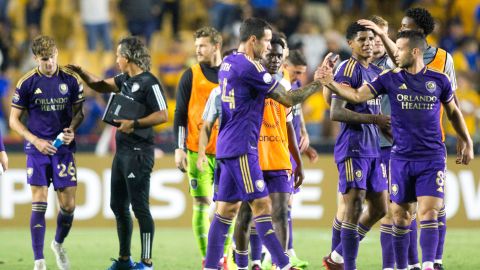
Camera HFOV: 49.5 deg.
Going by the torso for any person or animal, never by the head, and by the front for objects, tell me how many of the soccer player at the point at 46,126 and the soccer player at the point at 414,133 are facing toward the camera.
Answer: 2

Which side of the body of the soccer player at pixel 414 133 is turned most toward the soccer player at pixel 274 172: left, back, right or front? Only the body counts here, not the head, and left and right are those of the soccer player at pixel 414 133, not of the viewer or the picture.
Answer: right

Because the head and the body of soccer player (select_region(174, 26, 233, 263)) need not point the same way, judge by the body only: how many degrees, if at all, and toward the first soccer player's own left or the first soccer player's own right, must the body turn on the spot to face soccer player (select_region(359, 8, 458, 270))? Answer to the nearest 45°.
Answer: approximately 45° to the first soccer player's own left

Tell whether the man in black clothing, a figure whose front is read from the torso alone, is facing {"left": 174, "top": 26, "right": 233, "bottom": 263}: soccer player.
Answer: no

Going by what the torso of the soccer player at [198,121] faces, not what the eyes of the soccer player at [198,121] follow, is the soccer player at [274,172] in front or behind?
in front

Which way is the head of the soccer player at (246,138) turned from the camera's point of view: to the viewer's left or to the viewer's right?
to the viewer's right

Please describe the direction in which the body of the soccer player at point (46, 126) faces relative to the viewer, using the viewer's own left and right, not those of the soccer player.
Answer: facing the viewer

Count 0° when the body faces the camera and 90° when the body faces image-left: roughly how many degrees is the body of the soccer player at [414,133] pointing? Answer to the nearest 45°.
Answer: approximately 0°

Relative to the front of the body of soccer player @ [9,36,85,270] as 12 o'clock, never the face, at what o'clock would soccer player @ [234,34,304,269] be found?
soccer player @ [234,34,304,269] is roughly at 10 o'clock from soccer player @ [9,36,85,270].

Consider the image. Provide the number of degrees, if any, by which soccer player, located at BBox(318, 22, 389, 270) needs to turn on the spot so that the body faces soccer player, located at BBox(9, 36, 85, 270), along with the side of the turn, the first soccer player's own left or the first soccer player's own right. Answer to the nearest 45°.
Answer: approximately 135° to the first soccer player's own right

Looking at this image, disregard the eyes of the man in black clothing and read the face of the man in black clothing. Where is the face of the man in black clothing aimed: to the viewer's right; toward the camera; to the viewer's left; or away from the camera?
to the viewer's left

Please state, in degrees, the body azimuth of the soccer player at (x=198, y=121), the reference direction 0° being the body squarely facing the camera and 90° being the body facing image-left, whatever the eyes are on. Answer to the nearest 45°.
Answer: approximately 315°
